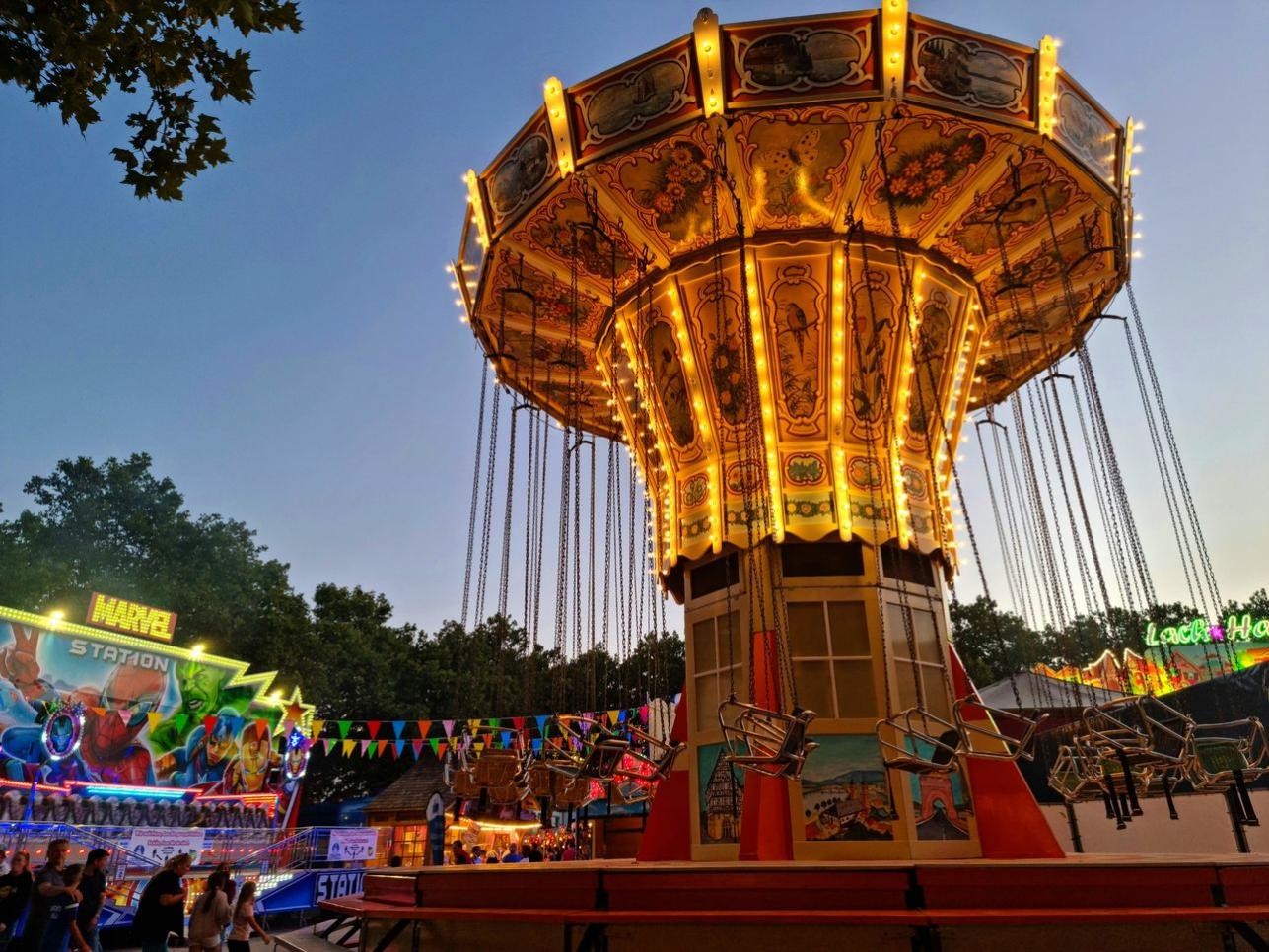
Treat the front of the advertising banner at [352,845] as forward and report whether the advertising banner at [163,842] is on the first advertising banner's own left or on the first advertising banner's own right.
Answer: on the first advertising banner's own right

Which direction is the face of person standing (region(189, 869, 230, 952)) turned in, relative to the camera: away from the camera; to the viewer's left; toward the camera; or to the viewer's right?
away from the camera

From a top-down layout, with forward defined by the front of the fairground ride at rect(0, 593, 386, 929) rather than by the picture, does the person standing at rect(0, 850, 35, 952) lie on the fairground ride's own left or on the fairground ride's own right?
on the fairground ride's own right

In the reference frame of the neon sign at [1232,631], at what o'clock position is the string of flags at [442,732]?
The string of flags is roughly at 1 o'clock from the neon sign.

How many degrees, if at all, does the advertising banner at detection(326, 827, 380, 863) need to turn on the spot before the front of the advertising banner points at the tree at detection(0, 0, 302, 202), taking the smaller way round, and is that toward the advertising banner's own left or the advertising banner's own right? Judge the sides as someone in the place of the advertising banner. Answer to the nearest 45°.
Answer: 0° — it already faces it

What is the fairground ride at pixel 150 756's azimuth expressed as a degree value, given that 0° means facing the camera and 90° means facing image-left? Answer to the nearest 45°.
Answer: approximately 315°
